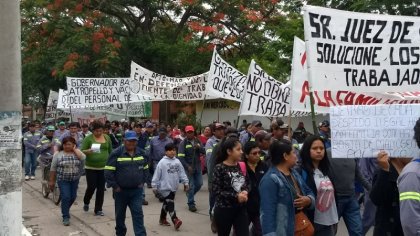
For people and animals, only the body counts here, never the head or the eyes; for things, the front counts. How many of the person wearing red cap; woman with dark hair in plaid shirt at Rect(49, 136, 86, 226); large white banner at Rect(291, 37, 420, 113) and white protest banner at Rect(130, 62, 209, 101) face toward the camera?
4

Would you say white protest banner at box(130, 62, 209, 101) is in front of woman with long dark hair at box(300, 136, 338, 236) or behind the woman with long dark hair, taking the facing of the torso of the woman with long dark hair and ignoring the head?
behind

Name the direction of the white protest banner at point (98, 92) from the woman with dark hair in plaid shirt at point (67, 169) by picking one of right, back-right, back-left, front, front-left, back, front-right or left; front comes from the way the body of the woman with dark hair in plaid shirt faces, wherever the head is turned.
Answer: back

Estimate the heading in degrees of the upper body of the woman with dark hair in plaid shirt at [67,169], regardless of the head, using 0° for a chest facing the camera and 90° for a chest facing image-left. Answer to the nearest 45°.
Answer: approximately 0°

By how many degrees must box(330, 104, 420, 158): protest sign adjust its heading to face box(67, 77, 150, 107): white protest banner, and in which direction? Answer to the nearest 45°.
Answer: approximately 135° to its right

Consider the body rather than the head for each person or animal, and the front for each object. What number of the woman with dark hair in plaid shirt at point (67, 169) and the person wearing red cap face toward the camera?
2

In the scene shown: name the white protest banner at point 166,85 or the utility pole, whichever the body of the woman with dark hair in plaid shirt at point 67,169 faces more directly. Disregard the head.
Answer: the utility pole

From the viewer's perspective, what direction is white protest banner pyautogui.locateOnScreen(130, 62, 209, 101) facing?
toward the camera

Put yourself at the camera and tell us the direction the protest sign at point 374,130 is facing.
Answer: facing the viewer

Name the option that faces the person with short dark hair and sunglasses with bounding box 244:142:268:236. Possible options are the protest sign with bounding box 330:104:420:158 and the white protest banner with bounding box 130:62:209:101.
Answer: the white protest banner

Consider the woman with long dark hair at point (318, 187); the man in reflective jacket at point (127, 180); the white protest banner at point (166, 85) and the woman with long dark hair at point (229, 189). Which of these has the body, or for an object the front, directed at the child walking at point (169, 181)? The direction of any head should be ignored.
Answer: the white protest banner

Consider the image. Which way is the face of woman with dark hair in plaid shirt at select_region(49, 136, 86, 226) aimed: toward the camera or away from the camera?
toward the camera

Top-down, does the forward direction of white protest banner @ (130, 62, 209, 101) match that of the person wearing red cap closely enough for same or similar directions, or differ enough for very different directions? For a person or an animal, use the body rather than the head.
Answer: same or similar directions

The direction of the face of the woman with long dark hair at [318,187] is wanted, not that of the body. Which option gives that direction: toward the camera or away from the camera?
toward the camera

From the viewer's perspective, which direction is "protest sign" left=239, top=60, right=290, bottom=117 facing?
toward the camera
